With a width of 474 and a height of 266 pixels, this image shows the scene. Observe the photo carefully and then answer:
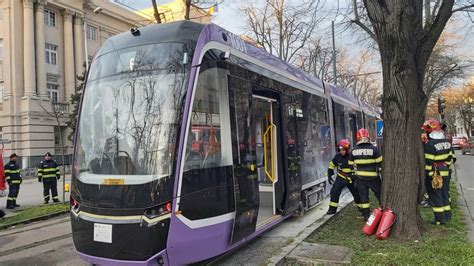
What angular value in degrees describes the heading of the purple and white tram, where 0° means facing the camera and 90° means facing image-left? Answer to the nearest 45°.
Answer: approximately 45°

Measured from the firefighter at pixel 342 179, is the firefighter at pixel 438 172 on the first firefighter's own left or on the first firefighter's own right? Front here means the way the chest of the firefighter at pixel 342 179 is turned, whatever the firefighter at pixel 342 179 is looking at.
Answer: on the first firefighter's own left

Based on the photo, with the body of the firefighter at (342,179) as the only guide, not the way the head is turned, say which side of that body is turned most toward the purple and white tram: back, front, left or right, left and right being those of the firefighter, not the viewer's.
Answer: front

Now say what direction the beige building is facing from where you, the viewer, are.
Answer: facing the viewer and to the right of the viewer

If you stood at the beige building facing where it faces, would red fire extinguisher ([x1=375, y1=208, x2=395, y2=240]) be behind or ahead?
ahead

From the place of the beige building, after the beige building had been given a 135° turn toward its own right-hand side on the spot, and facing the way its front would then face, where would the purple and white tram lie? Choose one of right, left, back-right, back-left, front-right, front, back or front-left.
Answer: left

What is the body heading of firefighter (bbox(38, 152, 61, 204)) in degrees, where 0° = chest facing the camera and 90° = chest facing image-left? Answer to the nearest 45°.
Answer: approximately 0°

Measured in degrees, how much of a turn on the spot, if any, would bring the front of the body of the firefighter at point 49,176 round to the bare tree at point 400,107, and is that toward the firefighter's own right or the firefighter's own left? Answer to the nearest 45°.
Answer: approximately 45° to the firefighter's own left
